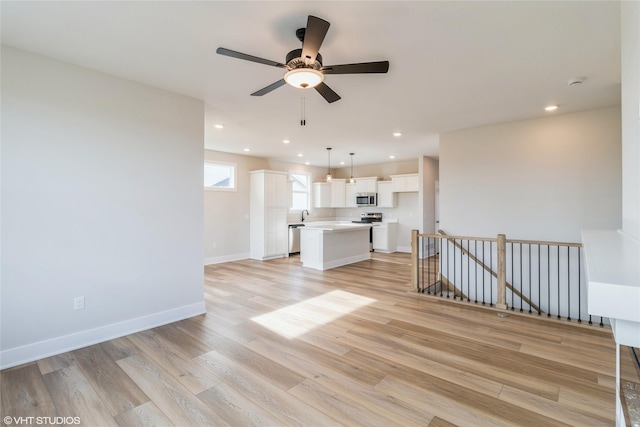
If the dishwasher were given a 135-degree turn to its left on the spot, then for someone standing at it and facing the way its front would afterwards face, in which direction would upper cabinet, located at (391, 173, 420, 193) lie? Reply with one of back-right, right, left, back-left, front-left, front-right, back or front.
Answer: right

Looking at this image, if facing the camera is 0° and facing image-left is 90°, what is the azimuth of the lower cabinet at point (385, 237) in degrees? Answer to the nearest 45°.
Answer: approximately 45°

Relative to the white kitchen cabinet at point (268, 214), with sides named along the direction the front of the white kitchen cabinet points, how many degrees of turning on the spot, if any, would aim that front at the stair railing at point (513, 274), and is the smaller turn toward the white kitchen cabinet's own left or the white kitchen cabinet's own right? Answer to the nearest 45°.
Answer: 0° — it already faces it

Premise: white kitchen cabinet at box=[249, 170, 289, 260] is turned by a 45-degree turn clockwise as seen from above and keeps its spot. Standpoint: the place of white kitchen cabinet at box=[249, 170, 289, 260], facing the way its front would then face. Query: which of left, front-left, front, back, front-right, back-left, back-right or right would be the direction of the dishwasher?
back-left

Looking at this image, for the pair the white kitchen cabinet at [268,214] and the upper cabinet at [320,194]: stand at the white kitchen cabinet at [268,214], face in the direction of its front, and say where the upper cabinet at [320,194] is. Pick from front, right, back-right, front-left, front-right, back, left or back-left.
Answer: left

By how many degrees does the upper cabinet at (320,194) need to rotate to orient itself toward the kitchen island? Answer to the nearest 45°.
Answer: approximately 45° to its right

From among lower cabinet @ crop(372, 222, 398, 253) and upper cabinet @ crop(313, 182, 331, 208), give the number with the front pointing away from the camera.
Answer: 0

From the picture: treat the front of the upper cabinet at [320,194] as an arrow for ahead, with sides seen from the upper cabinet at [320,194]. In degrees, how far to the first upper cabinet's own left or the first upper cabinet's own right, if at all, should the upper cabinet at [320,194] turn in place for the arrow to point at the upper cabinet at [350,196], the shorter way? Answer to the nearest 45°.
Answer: approximately 45° to the first upper cabinet's own left

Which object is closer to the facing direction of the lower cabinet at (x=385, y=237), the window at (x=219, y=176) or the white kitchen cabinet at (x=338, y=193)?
the window

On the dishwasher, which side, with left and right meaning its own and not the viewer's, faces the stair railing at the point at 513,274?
front

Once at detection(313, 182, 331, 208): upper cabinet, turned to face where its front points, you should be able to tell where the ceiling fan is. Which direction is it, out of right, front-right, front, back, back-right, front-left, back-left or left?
front-right
